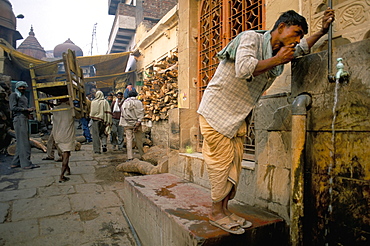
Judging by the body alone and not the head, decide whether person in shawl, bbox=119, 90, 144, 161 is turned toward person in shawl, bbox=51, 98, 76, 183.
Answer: no

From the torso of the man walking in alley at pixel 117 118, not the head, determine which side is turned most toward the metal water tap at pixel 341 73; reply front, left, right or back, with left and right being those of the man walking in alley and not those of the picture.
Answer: front

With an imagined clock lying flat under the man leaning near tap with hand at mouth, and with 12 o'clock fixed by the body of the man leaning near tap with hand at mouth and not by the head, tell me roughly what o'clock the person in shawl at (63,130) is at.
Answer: The person in shawl is roughly at 7 o'clock from the man leaning near tap with hand at mouth.

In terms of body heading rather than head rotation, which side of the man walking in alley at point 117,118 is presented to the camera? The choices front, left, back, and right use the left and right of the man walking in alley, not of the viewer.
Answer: front

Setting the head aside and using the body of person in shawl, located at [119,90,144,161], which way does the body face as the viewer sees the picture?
away from the camera

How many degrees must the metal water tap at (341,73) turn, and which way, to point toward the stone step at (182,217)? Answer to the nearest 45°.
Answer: approximately 45° to its right

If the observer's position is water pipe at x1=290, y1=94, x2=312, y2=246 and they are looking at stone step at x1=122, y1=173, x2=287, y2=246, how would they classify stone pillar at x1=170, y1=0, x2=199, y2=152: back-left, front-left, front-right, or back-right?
front-right

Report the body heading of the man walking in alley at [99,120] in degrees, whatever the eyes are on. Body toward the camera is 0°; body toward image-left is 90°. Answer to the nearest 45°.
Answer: approximately 180°

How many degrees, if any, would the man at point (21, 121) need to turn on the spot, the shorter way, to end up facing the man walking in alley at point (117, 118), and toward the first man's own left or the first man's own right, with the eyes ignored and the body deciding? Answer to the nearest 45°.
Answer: approximately 45° to the first man's own left

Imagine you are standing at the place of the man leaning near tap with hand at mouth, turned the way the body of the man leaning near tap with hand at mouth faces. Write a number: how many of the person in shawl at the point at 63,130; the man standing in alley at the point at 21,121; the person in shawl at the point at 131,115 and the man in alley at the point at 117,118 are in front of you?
0

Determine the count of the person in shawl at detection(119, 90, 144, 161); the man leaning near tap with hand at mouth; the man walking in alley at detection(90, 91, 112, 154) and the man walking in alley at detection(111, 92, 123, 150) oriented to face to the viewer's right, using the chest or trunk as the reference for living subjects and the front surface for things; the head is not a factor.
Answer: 1
